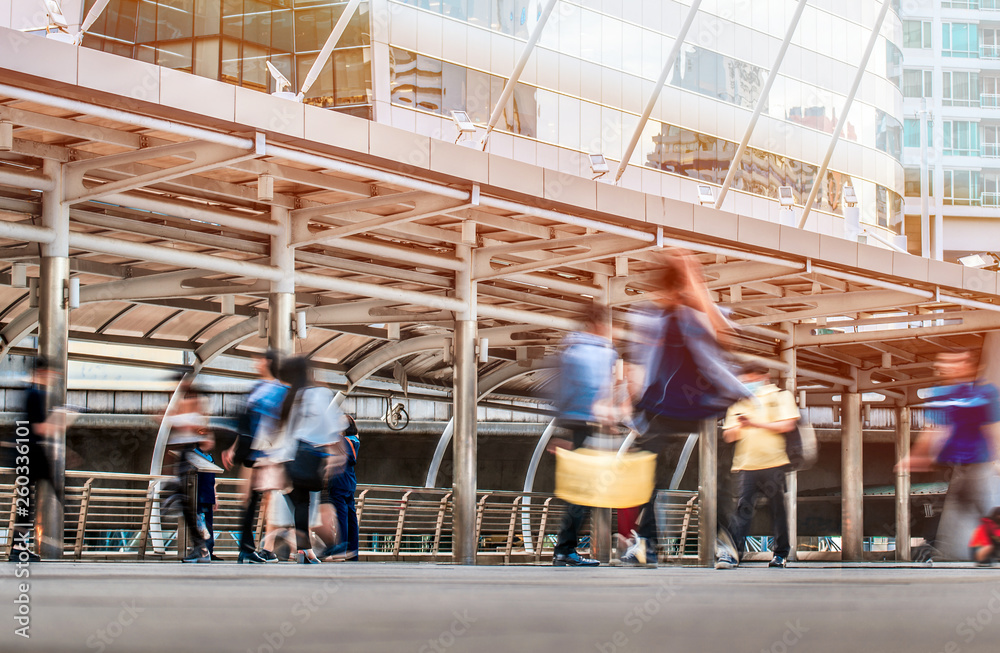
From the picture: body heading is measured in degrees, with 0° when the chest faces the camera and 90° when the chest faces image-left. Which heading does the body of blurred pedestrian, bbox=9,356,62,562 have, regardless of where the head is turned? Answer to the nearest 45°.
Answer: approximately 270°

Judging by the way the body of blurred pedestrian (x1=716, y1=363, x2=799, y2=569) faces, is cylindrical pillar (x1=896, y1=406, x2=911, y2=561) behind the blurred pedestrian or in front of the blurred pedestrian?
behind

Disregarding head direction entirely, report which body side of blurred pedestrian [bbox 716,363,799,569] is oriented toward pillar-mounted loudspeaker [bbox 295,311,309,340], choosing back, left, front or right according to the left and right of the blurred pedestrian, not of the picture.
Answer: right

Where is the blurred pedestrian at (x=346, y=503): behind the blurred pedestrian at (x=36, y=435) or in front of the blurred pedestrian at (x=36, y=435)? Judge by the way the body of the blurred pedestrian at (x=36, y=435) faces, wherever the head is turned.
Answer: in front

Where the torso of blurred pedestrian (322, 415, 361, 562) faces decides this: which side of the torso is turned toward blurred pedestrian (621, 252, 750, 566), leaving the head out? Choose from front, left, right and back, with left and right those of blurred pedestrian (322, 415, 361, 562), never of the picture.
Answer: left

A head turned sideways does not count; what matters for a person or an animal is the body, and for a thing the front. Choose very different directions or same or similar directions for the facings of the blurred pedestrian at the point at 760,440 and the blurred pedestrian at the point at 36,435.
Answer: very different directions
